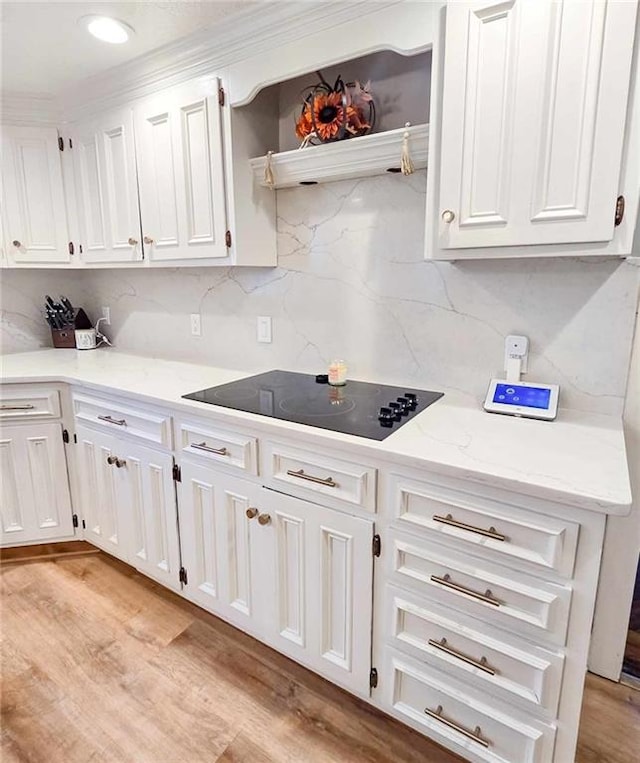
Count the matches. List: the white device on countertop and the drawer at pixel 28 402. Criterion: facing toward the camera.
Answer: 2

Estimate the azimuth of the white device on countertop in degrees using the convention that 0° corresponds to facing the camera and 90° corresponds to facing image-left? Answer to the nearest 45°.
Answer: approximately 0°

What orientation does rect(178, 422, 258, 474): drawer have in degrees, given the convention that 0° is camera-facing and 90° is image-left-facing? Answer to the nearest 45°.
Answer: approximately 45°

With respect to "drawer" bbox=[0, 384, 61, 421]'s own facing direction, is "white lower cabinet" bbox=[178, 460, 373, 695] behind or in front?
in front

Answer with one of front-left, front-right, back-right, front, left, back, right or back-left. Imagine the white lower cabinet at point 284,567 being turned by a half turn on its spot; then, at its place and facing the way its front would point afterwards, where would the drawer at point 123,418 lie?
left

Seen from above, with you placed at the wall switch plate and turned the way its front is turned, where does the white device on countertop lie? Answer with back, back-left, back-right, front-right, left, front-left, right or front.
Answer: left

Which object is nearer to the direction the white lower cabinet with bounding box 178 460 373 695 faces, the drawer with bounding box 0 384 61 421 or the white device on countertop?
the drawer

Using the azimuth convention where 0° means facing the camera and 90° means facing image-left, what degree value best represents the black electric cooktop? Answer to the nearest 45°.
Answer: approximately 45°

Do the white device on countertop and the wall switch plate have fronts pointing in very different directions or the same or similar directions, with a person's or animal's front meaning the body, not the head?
same or similar directions

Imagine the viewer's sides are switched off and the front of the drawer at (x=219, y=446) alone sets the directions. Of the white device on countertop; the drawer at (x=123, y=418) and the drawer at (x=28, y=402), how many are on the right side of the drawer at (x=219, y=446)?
2

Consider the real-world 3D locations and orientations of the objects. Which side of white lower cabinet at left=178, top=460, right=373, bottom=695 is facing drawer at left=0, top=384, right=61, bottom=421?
right

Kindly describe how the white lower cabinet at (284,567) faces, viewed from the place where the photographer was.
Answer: facing the viewer and to the left of the viewer

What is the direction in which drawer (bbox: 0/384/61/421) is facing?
toward the camera
